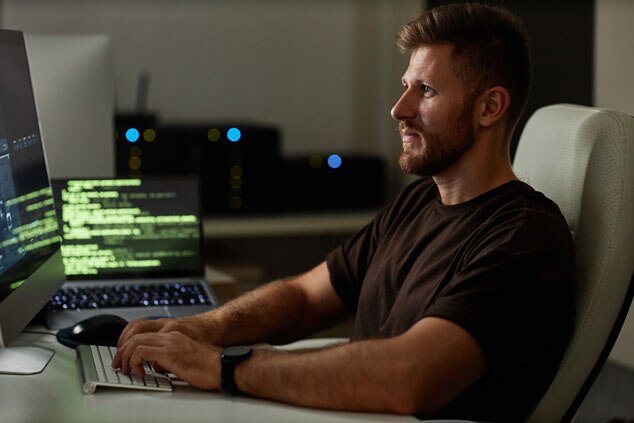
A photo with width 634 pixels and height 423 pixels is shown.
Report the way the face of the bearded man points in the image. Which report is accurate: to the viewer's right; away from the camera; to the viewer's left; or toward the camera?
to the viewer's left

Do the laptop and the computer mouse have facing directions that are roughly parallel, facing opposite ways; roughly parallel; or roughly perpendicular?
roughly perpendicular

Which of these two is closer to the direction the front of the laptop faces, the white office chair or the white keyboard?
the white keyboard

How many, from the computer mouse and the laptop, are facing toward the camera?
1

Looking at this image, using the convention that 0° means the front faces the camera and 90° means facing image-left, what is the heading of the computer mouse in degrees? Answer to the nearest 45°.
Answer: approximately 90°

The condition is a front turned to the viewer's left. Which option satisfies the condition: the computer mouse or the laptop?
the computer mouse

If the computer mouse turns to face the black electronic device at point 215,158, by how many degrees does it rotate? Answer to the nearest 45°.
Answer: approximately 90° to its right

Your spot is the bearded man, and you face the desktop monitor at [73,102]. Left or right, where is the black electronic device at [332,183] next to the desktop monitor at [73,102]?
right

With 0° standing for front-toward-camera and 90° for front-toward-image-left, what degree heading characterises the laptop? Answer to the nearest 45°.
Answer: approximately 0°

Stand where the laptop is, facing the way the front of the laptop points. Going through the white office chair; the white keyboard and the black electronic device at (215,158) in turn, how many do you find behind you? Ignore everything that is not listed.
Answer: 1

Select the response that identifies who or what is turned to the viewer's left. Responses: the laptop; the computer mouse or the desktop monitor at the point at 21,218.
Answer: the computer mouse
